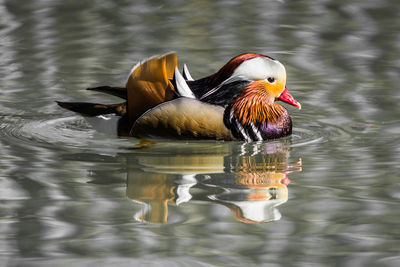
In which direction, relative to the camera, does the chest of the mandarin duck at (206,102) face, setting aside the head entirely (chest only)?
to the viewer's right
